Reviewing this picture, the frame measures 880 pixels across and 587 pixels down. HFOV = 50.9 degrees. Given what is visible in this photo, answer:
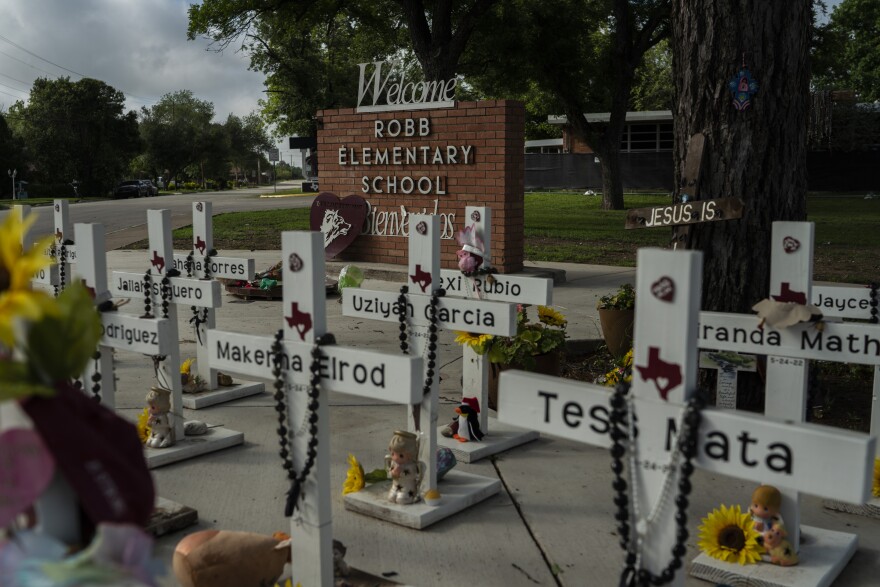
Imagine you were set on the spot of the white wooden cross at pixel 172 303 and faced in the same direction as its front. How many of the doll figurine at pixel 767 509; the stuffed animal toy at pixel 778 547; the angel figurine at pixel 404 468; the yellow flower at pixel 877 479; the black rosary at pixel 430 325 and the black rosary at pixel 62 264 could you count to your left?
5

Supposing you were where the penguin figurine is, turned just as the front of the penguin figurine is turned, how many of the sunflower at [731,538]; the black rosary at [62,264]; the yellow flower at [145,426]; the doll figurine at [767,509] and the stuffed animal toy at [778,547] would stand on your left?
3

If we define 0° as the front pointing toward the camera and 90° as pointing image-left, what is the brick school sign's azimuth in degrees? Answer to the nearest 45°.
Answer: approximately 45°

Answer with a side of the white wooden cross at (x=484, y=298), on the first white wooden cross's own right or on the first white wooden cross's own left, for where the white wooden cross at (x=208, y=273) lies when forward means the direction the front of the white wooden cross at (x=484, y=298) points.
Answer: on the first white wooden cross's own right

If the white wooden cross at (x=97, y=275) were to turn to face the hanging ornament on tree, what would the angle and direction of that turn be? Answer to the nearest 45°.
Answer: approximately 135° to its left

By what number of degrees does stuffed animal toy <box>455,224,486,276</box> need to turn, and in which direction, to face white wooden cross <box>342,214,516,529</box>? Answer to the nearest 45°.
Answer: approximately 45° to its left

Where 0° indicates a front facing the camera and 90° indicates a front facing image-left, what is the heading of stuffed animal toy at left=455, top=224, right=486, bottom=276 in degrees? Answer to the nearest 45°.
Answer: approximately 45°

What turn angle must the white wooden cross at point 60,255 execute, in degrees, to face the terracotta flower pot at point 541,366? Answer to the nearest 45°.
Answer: approximately 90° to its left
